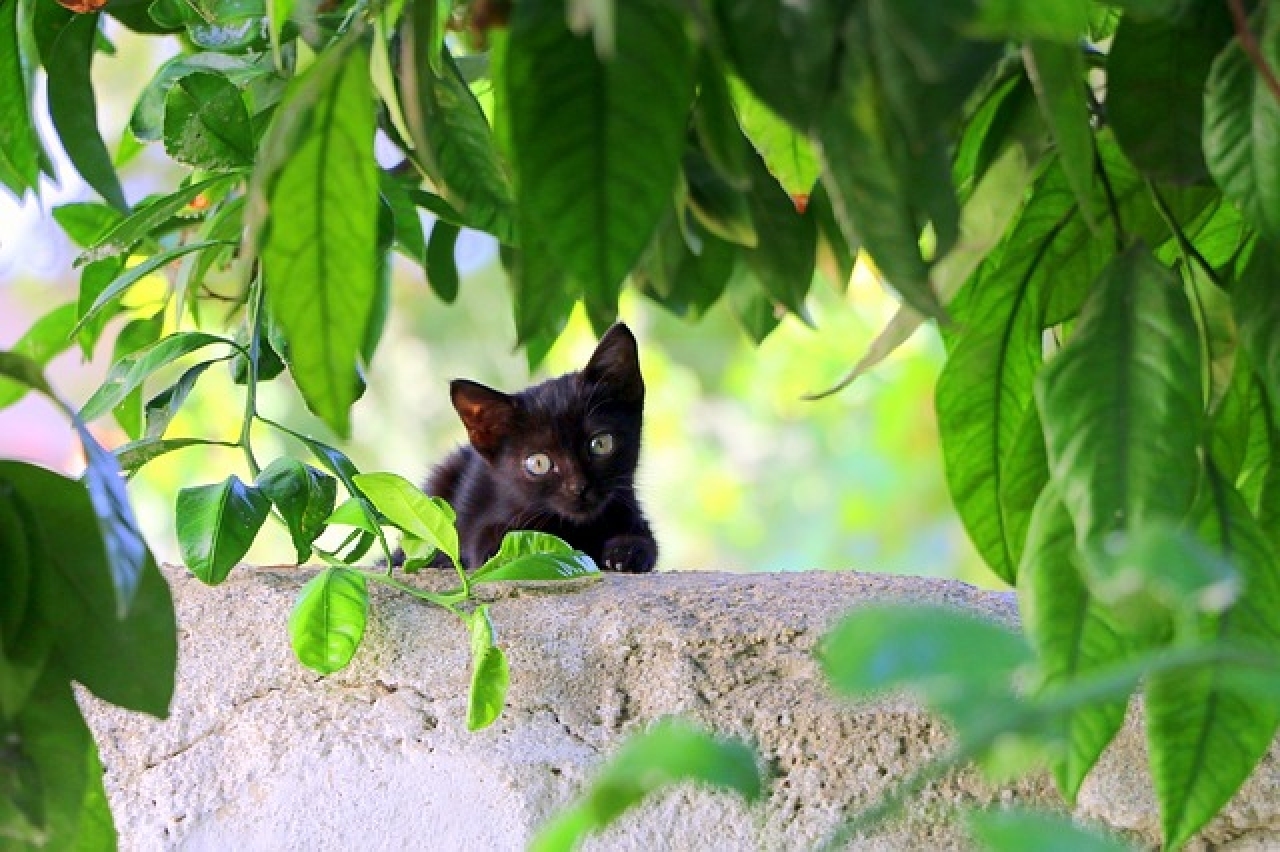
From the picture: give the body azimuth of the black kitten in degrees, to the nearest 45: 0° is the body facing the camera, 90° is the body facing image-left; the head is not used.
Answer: approximately 315°

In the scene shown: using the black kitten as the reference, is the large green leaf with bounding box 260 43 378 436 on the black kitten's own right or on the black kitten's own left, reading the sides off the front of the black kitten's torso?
on the black kitten's own right

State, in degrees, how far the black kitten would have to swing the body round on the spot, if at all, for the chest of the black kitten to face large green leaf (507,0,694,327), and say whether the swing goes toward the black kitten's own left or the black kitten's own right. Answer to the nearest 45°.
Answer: approximately 45° to the black kitten's own right

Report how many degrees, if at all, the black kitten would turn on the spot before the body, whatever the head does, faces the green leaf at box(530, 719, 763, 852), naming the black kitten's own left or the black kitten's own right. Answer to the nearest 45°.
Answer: approximately 45° to the black kitten's own right

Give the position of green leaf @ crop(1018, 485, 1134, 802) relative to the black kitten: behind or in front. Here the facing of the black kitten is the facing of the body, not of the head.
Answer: in front

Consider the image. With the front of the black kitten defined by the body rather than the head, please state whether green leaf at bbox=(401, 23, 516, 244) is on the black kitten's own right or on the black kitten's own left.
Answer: on the black kitten's own right

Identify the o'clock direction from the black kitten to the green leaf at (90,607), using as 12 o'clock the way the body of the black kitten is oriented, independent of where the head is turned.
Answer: The green leaf is roughly at 2 o'clock from the black kitten.
